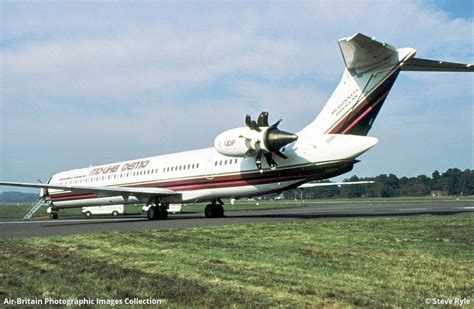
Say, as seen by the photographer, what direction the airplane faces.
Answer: facing away from the viewer and to the left of the viewer
